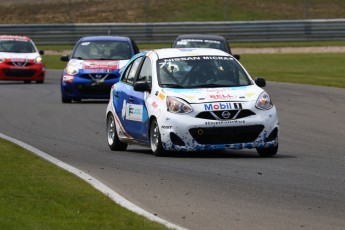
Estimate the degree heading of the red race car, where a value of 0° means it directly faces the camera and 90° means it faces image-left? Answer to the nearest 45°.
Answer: approximately 0°

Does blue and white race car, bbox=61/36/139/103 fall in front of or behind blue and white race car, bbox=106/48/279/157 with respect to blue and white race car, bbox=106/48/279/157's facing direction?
behind

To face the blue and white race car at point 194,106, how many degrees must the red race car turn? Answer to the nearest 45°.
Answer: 0° — it already faces it

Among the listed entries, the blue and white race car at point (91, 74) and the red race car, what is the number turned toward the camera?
2

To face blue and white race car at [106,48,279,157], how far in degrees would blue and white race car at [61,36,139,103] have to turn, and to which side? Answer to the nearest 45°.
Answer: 0° — it already faces it

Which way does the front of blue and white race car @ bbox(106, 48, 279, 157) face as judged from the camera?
facing the viewer and to the right of the viewer

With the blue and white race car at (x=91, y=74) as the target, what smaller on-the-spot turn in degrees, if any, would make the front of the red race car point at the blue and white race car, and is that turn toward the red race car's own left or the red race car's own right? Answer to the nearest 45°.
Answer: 0° — it already faces it

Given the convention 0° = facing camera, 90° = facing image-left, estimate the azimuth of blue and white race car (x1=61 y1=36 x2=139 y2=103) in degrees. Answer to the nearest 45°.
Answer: approximately 0°
